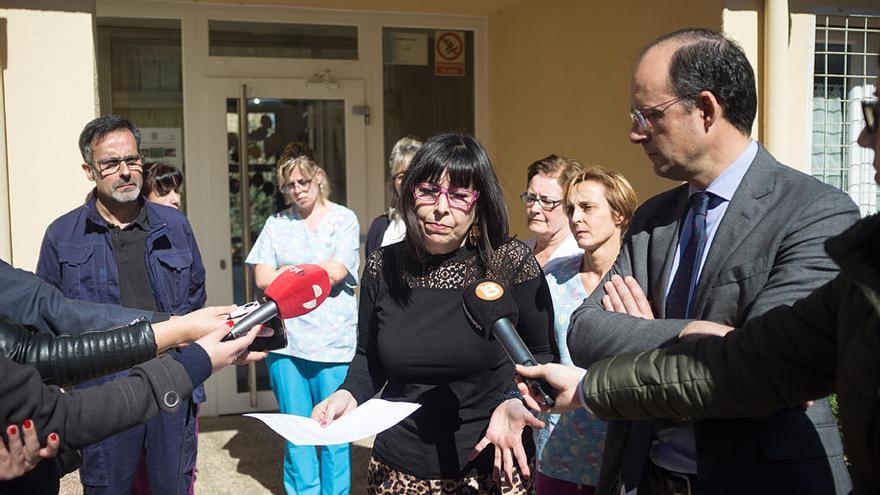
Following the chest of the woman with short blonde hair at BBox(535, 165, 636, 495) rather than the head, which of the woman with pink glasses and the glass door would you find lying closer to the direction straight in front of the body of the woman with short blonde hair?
the woman with pink glasses

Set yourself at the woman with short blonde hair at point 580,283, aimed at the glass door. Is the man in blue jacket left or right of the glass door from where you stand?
left

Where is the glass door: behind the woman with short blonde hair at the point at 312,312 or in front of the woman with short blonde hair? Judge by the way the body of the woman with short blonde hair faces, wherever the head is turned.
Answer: behind

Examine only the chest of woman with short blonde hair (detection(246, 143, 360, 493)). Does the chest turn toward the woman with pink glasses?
yes

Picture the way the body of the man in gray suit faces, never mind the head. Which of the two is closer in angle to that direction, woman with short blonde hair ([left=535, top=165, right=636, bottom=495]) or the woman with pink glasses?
the woman with pink glasses

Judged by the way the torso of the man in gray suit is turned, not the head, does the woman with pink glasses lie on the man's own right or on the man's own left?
on the man's own right

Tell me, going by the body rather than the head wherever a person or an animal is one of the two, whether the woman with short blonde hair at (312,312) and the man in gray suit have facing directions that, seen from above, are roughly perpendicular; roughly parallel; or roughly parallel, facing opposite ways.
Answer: roughly perpendicular

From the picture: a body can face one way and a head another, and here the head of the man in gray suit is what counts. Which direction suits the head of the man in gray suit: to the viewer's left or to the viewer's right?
to the viewer's left

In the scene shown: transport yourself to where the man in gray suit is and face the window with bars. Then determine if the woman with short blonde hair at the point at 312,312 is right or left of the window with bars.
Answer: left

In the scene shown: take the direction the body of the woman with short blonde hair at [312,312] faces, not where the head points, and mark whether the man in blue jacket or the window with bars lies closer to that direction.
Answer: the man in blue jacket

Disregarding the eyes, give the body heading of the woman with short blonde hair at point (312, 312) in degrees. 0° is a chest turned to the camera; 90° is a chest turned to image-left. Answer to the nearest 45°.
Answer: approximately 0°

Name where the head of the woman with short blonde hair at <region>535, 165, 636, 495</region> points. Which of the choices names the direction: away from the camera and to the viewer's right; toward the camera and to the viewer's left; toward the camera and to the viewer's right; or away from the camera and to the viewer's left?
toward the camera and to the viewer's left

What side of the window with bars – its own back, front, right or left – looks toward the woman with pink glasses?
front

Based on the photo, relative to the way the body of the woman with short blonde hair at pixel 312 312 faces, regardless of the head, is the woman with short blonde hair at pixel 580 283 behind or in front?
in front

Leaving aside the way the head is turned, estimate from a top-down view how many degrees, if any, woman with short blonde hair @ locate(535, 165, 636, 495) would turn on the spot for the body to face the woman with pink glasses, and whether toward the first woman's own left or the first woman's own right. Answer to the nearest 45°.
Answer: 0° — they already face them
